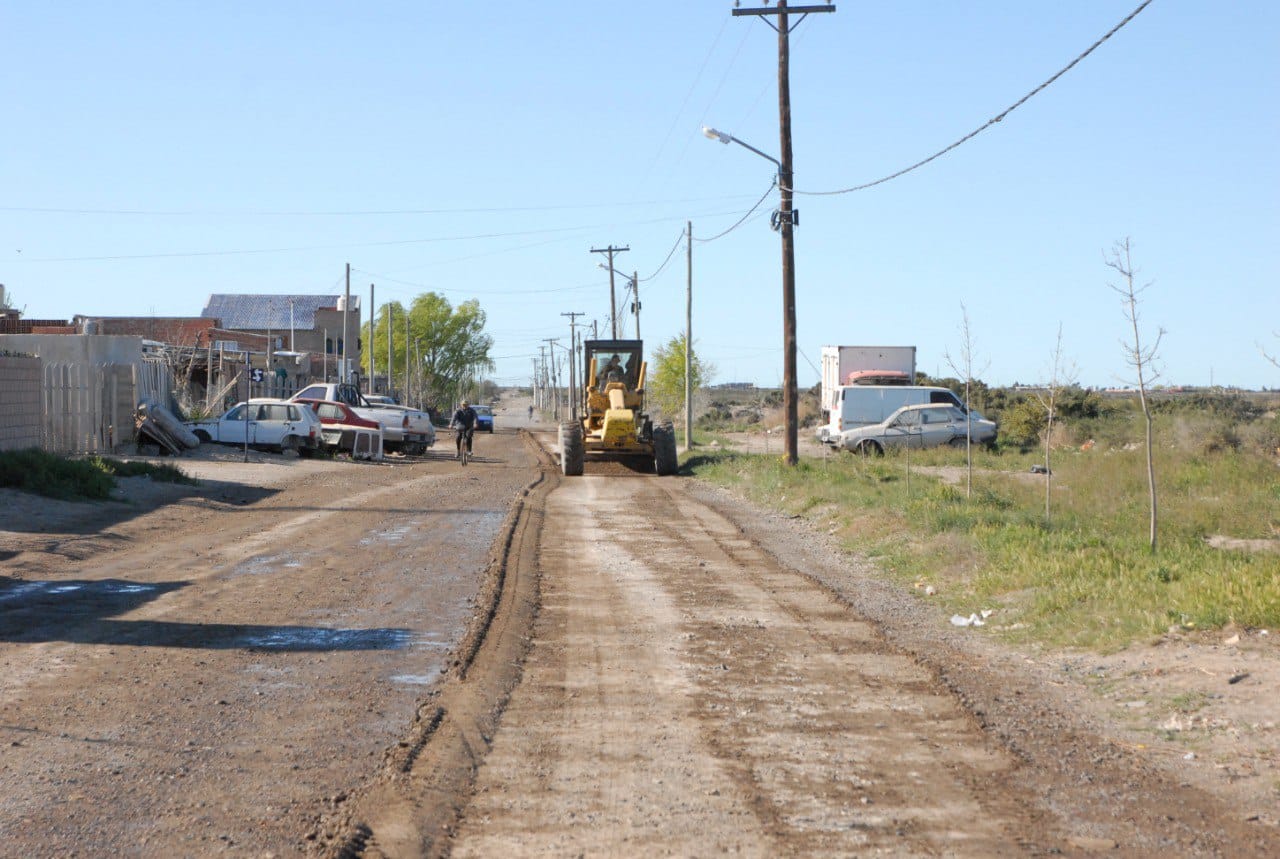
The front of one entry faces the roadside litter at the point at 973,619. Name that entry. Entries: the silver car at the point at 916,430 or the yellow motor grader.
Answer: the yellow motor grader

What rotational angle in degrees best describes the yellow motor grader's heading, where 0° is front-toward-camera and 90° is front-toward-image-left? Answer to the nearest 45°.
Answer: approximately 0°

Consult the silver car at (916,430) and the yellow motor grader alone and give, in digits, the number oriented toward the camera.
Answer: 1

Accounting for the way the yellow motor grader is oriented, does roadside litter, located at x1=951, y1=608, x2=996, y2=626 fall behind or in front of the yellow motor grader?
in front

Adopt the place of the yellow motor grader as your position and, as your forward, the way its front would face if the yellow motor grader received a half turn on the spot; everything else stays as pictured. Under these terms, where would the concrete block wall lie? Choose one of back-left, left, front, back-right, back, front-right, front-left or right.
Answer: back-left

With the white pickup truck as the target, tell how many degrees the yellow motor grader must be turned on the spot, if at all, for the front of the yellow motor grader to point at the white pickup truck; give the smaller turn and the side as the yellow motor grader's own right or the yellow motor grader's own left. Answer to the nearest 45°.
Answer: approximately 135° to the yellow motor grader's own right

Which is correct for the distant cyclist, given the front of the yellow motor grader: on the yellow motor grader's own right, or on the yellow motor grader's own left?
on the yellow motor grader's own right
